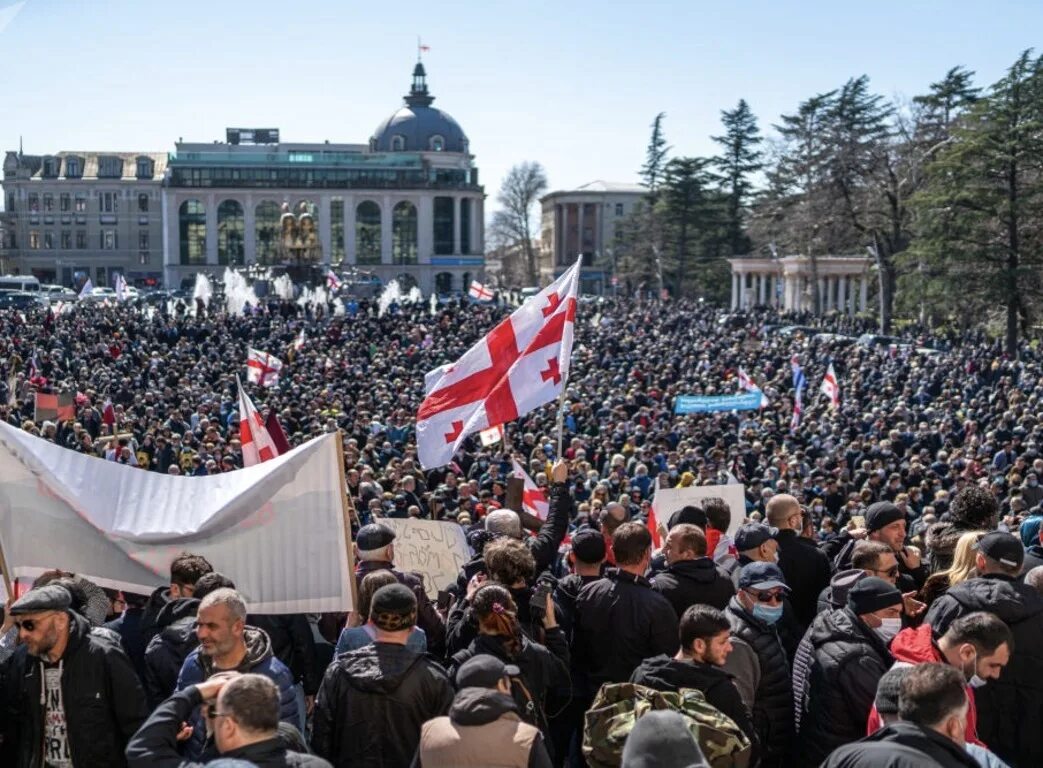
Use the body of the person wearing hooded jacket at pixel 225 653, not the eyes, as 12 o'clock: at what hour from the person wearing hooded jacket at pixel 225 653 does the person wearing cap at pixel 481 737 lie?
the person wearing cap at pixel 481 737 is roughly at 9 o'clock from the person wearing hooded jacket at pixel 225 653.

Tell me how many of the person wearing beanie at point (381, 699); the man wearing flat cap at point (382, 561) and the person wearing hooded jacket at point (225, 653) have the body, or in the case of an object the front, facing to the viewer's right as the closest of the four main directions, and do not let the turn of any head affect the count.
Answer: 0

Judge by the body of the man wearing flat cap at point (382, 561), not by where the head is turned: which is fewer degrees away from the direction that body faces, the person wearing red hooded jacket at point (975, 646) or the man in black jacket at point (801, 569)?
the man in black jacket

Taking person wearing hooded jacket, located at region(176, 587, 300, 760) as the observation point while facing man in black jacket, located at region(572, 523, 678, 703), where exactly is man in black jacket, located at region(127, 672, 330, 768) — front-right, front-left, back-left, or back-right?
back-right

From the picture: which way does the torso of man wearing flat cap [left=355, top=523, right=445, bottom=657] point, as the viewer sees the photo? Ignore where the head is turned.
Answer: away from the camera

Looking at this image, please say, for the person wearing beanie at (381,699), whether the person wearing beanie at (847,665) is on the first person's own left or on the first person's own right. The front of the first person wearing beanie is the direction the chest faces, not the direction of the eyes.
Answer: on the first person's own right

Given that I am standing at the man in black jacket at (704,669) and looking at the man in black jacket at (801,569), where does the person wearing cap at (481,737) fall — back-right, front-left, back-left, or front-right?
back-left

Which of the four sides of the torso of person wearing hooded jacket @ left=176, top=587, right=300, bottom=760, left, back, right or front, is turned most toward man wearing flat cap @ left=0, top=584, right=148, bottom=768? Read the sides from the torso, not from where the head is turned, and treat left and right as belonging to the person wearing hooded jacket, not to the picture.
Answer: right

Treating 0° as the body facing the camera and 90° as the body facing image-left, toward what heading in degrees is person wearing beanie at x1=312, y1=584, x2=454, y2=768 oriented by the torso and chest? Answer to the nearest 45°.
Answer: approximately 180°

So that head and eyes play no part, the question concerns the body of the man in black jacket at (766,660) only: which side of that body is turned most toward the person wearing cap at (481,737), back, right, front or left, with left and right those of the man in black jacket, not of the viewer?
right

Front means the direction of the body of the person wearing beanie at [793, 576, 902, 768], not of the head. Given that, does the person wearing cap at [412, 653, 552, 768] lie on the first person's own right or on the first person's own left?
on the first person's own right

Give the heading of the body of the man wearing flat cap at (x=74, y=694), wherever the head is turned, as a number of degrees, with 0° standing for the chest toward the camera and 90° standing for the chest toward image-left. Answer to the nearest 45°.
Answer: approximately 45°

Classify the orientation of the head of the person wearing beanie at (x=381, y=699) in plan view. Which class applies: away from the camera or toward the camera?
away from the camera
